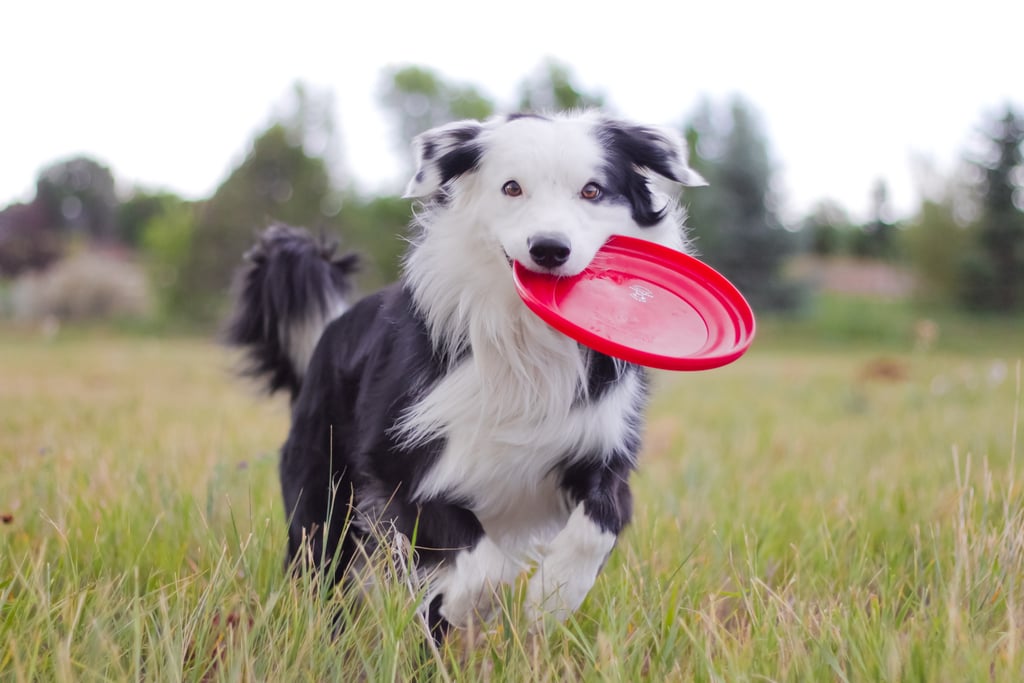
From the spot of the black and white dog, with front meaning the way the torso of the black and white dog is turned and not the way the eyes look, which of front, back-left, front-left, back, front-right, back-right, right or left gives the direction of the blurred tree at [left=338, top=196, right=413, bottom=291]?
back-left

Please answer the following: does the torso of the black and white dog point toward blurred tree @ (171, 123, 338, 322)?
no

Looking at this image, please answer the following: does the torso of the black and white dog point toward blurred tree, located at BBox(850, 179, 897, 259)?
no

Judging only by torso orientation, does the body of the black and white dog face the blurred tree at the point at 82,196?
no

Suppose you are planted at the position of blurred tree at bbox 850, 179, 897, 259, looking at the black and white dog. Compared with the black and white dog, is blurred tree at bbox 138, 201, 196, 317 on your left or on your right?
right

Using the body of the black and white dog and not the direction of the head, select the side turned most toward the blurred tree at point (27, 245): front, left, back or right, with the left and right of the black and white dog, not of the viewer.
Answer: back

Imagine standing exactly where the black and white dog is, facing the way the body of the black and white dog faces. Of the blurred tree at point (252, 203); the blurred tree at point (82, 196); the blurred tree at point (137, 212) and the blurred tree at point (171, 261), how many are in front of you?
0

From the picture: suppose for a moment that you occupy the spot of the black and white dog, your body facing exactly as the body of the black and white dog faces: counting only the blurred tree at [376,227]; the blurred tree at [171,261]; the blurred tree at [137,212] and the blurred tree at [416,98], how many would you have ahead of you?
0

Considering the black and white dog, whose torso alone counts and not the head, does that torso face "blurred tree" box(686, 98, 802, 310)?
no

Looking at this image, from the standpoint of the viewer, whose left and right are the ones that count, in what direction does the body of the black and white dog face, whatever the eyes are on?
facing the viewer and to the right of the viewer

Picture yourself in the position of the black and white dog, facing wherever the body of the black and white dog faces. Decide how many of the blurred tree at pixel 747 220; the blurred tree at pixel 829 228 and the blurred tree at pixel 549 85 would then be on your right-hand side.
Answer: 0
